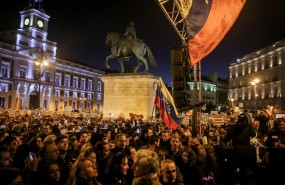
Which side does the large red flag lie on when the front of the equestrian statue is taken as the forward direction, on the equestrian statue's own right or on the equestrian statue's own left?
on the equestrian statue's own left

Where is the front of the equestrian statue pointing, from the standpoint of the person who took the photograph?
facing to the left of the viewer
